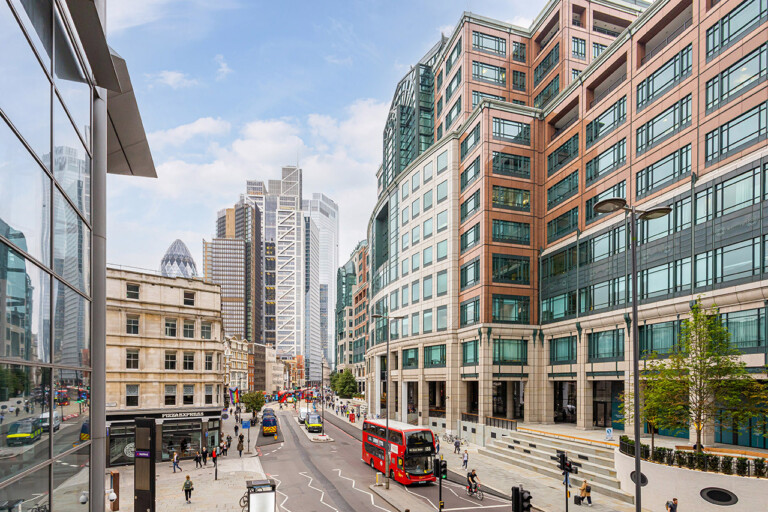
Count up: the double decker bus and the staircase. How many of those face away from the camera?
0

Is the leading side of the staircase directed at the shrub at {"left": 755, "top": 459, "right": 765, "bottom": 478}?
no

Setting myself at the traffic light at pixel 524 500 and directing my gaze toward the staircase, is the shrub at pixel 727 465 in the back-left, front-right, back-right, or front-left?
front-right

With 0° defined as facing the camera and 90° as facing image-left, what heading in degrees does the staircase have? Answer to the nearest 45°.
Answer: approximately 45°

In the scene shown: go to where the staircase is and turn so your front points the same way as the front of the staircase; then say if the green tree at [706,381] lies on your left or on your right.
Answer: on your left

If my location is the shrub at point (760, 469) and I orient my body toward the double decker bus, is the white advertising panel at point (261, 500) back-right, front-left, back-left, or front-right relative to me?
front-left

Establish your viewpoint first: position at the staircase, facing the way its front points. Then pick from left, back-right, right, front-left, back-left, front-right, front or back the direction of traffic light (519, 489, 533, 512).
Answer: front-left

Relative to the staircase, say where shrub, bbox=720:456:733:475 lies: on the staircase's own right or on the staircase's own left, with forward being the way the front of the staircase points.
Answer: on the staircase's own left

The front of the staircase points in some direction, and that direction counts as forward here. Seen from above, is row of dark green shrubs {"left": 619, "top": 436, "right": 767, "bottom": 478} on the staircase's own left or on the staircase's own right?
on the staircase's own left

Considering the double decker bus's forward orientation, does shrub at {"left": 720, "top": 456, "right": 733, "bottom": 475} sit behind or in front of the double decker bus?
in front

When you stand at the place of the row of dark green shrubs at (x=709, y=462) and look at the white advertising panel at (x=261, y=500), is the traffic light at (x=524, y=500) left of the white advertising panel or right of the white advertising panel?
left
